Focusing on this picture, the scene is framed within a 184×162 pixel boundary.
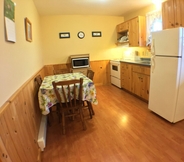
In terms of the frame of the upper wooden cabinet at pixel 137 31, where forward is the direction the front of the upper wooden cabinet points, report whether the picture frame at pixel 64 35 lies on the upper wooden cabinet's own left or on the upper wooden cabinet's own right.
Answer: on the upper wooden cabinet's own right

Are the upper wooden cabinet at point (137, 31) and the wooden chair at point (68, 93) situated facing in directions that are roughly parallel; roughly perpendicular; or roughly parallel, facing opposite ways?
roughly perpendicular

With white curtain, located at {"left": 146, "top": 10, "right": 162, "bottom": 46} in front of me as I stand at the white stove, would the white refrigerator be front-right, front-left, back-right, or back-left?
front-right

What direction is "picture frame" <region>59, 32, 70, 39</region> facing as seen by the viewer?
toward the camera

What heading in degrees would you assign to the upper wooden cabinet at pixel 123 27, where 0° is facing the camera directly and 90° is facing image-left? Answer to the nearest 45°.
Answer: approximately 45°

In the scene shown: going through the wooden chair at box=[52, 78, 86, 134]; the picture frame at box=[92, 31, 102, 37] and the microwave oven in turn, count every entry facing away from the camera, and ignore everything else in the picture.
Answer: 1

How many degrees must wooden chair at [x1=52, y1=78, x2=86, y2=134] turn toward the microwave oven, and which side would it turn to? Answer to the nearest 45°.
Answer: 0° — it already faces it

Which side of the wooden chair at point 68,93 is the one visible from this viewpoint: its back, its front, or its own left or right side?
back

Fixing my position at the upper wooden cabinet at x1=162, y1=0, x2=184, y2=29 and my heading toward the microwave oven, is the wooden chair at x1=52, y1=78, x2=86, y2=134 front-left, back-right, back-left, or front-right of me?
front-left

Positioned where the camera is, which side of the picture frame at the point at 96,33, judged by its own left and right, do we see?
front

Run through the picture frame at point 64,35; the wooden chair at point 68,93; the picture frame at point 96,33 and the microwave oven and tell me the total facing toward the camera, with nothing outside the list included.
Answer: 3

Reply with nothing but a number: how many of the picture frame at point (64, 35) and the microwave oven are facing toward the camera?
2
